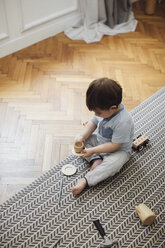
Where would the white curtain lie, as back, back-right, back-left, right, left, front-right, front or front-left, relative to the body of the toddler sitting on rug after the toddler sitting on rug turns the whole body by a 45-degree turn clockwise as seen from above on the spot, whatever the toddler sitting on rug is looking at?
right

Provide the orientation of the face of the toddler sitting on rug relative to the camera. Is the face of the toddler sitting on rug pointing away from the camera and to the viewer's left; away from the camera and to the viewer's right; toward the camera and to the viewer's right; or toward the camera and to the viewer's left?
toward the camera and to the viewer's left

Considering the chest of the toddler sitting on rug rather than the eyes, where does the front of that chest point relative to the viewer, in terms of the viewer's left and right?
facing the viewer and to the left of the viewer
